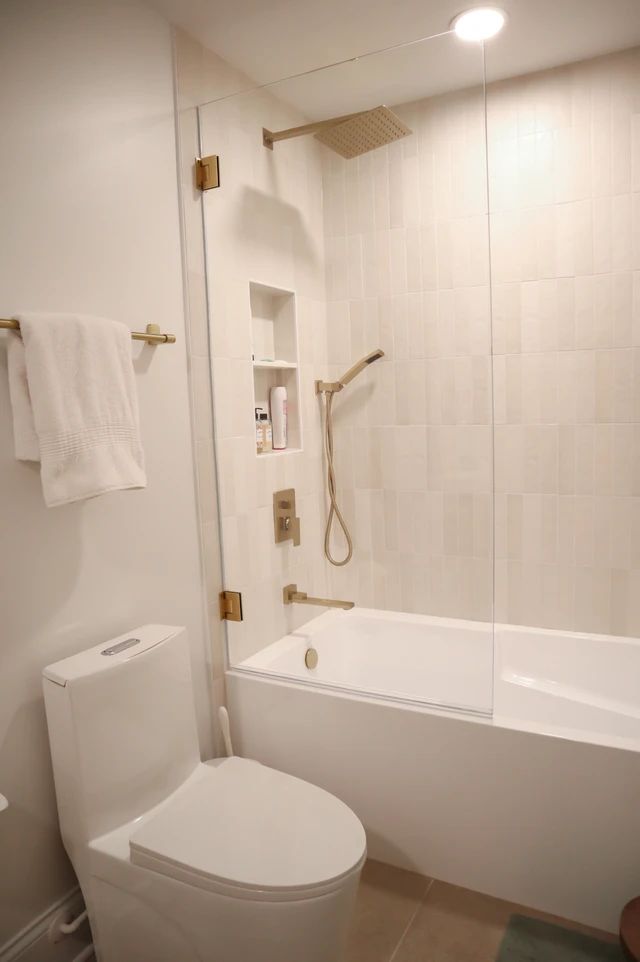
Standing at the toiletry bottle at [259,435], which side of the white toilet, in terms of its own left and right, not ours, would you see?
left

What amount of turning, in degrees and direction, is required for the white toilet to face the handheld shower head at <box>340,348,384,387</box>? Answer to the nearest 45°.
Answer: approximately 90° to its left

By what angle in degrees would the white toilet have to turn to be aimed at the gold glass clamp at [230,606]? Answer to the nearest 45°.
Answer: approximately 135° to its left

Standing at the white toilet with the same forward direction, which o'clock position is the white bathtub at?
The white bathtub is roughly at 10 o'clock from the white toilet.

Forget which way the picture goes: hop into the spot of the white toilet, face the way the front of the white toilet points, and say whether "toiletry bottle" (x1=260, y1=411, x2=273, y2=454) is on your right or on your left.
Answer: on your left

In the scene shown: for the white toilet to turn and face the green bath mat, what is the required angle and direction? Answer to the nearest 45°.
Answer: approximately 45° to its left

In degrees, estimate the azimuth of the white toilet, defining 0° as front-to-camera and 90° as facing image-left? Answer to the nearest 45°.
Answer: approximately 315°
